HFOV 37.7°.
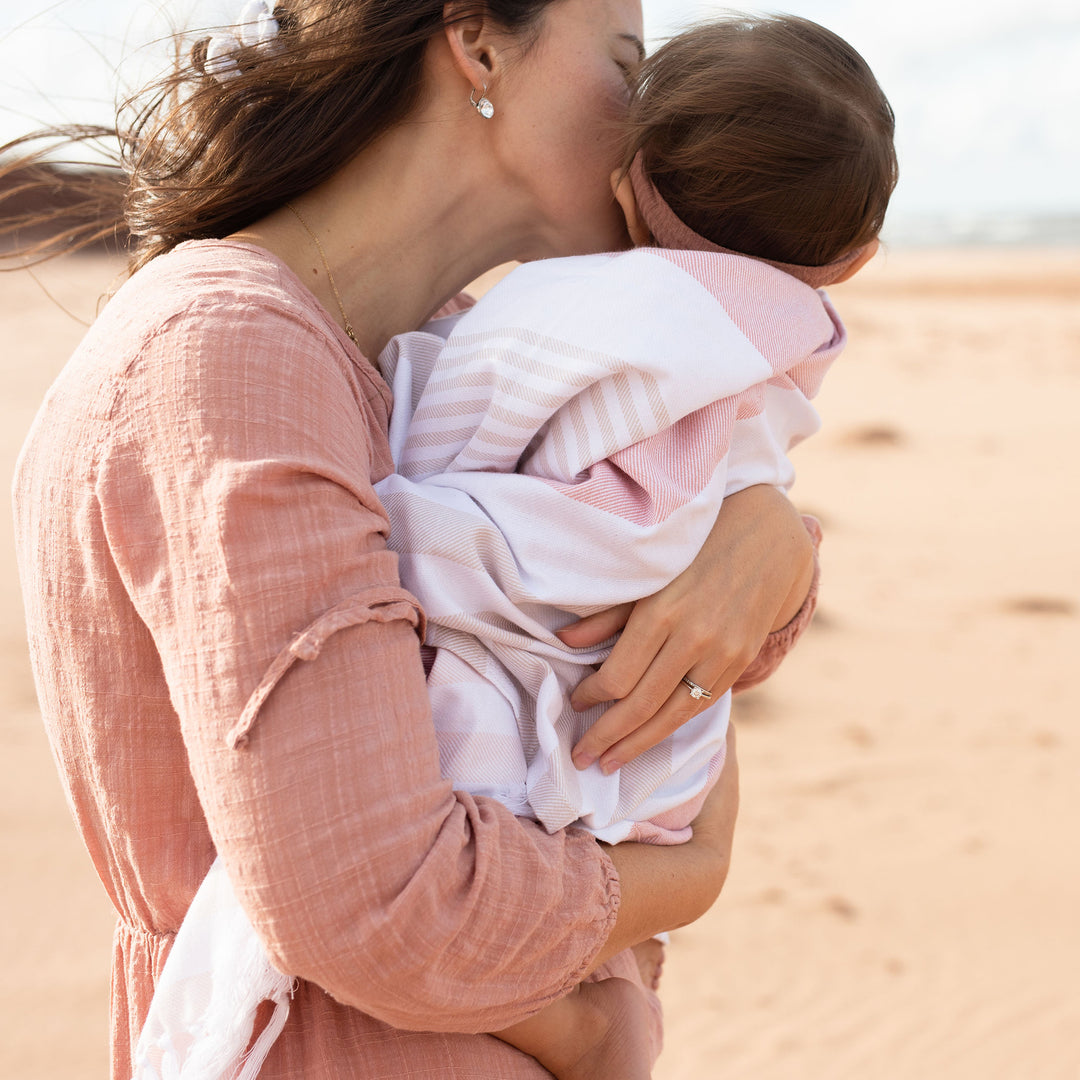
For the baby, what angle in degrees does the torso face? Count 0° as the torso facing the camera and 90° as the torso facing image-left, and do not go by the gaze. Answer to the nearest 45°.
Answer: approximately 180°

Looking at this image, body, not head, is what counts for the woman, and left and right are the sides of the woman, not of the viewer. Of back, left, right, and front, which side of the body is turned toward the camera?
right

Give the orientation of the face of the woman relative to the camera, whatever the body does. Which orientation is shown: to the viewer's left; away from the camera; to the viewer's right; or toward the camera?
to the viewer's right
